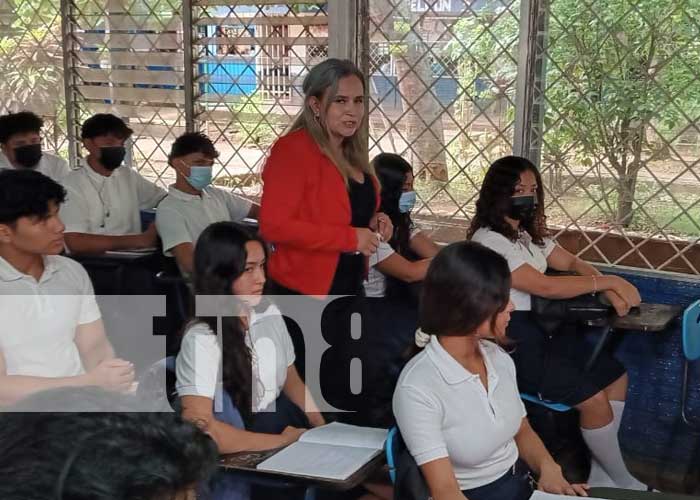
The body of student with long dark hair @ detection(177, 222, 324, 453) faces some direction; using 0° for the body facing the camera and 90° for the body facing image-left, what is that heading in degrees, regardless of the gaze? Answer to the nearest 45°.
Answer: approximately 315°

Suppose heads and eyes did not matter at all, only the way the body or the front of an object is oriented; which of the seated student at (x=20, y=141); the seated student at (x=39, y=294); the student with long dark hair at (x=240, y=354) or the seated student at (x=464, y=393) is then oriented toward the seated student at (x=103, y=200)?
the seated student at (x=20, y=141)

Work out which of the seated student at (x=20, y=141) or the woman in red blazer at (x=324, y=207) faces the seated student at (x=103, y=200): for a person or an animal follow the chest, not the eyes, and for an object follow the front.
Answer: the seated student at (x=20, y=141)

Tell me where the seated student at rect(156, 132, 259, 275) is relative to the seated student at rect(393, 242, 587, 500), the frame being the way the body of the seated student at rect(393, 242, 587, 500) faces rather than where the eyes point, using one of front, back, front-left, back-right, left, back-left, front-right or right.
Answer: back

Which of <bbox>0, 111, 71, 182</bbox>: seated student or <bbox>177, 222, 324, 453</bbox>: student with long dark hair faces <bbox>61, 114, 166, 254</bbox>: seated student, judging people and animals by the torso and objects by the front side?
<bbox>0, 111, 71, 182</bbox>: seated student

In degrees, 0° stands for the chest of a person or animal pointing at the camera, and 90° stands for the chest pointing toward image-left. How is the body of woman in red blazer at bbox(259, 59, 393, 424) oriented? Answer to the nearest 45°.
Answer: approximately 315°
